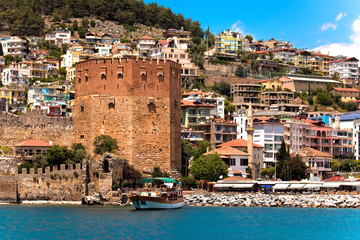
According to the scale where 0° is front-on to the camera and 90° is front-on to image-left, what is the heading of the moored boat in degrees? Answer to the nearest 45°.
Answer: approximately 90°
